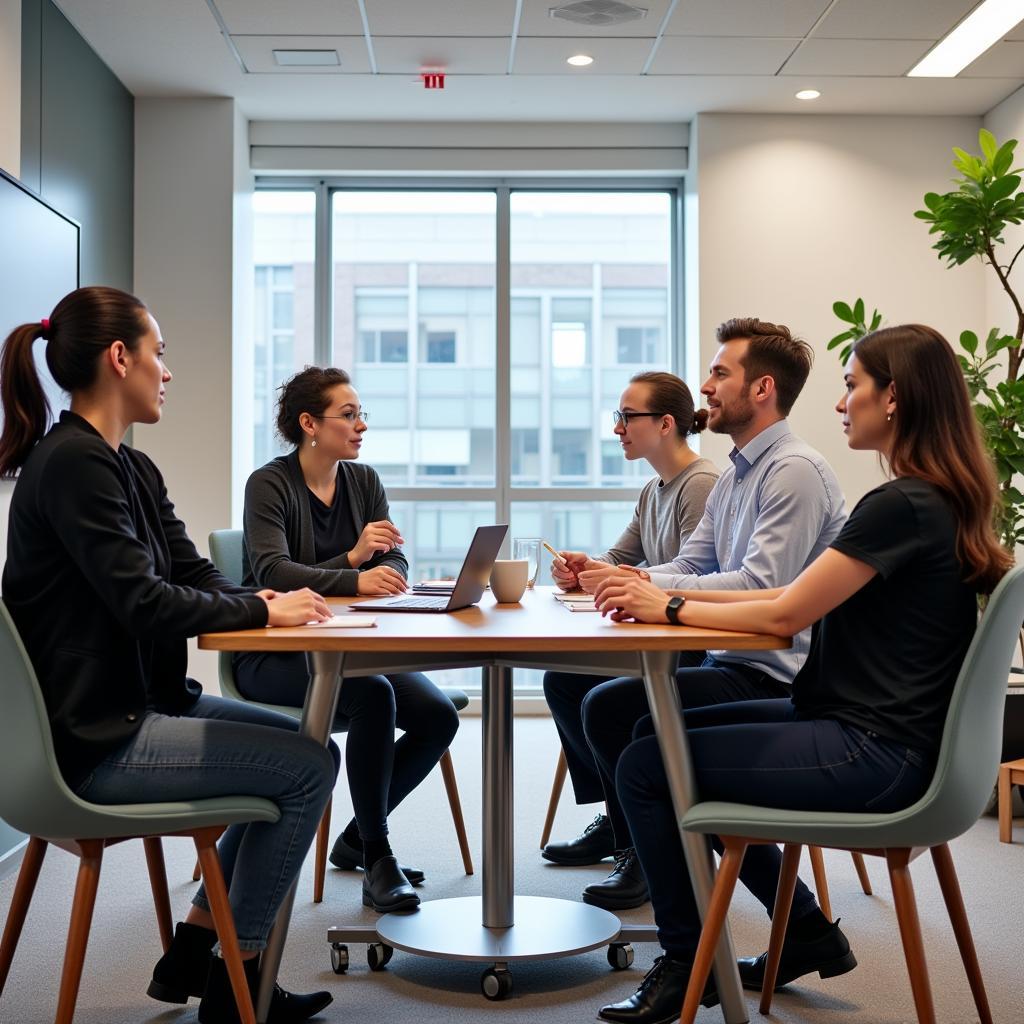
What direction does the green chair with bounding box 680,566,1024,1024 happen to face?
to the viewer's left

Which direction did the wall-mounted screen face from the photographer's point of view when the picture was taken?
facing the viewer and to the right of the viewer

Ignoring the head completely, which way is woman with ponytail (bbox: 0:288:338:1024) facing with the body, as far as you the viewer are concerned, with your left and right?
facing to the right of the viewer

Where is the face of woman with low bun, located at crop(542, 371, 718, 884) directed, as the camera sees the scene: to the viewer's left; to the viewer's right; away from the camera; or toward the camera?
to the viewer's left

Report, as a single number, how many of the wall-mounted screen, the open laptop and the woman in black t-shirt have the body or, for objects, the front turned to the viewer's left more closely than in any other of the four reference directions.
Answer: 2

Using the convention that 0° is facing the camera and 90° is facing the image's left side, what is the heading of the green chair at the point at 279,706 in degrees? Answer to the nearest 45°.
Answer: approximately 315°

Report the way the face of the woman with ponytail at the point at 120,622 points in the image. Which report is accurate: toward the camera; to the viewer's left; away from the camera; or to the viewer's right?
to the viewer's right

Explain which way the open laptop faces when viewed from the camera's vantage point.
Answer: facing to the left of the viewer

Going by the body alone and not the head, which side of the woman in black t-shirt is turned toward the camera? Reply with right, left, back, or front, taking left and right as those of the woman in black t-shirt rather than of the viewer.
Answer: left
